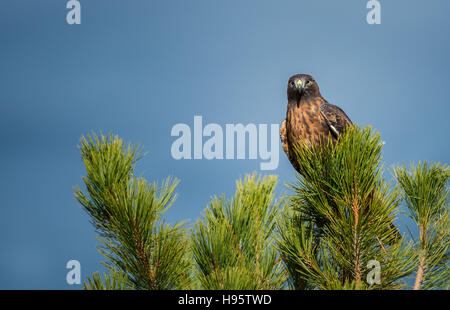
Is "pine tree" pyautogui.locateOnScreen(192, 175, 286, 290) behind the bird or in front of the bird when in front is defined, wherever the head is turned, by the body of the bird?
in front

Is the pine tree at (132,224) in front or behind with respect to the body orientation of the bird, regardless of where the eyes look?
in front

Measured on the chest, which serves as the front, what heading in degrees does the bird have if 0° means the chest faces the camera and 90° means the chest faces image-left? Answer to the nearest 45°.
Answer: approximately 0°
